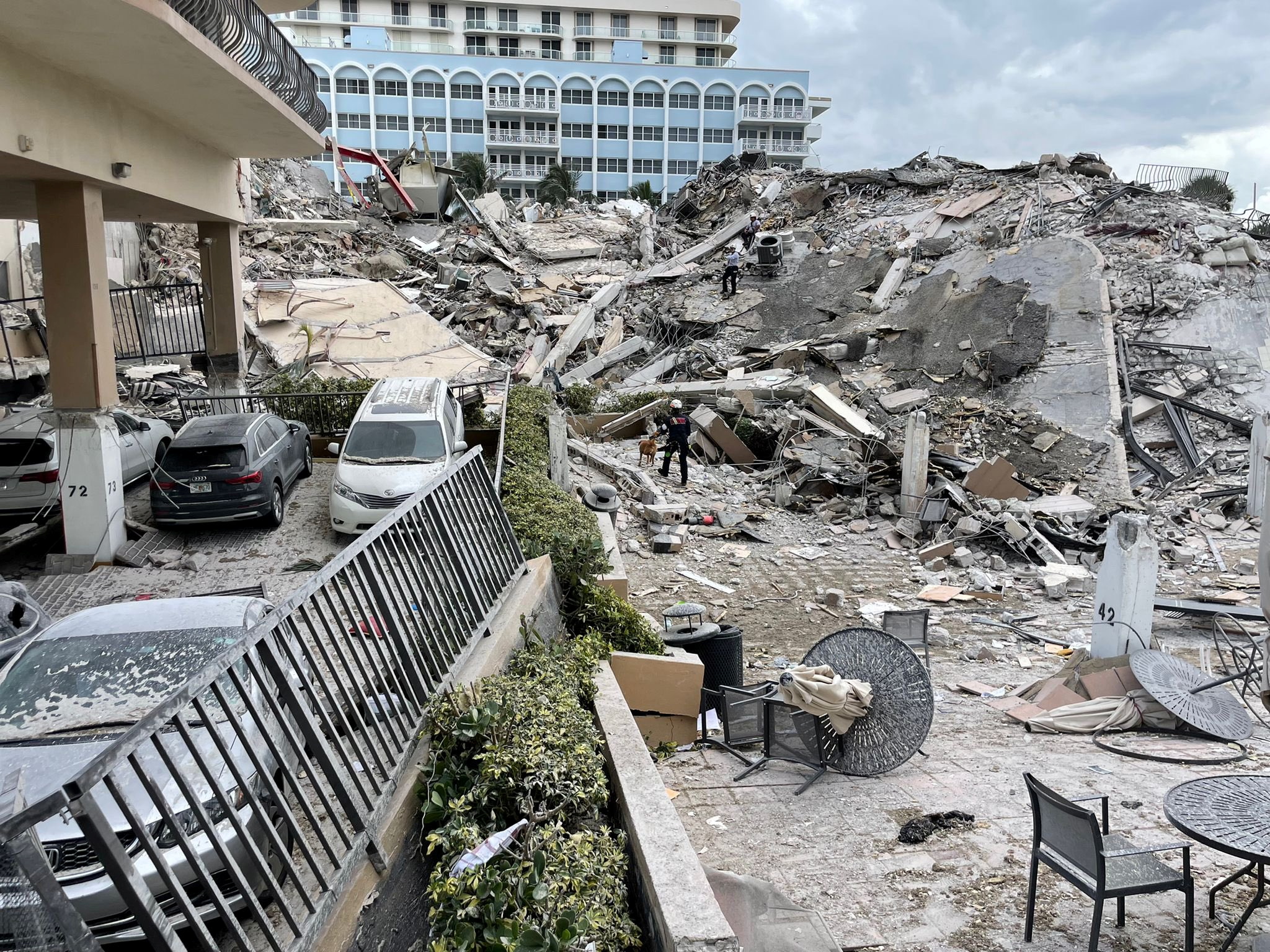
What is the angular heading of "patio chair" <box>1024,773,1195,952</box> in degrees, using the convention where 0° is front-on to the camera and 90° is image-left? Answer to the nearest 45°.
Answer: approximately 225°

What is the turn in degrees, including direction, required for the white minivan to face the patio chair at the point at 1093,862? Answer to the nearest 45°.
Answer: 0° — it already faces it

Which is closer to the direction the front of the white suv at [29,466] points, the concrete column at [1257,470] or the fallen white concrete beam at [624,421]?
the fallen white concrete beam

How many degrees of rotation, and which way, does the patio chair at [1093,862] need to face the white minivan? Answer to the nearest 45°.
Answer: approximately 90° to its left

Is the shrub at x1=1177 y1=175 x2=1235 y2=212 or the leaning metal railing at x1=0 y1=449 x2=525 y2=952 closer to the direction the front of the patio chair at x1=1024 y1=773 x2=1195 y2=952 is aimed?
the shrub

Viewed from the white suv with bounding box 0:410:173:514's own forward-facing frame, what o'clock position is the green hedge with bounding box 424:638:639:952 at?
The green hedge is roughly at 4 o'clock from the white suv.

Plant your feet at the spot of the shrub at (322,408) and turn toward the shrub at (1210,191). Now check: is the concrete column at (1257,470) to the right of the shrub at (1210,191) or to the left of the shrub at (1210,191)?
right

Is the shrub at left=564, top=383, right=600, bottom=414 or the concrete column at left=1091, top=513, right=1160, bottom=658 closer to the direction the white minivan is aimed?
the concrete column

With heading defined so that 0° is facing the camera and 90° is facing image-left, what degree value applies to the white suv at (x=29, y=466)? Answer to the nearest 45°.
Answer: approximately 225°

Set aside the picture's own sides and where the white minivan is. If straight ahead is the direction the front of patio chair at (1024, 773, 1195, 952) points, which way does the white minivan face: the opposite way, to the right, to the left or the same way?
to the right
